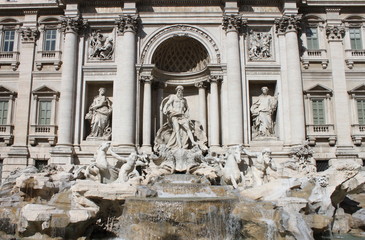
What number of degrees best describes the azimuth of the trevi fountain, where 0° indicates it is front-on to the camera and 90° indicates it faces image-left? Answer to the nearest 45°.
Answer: approximately 0°
